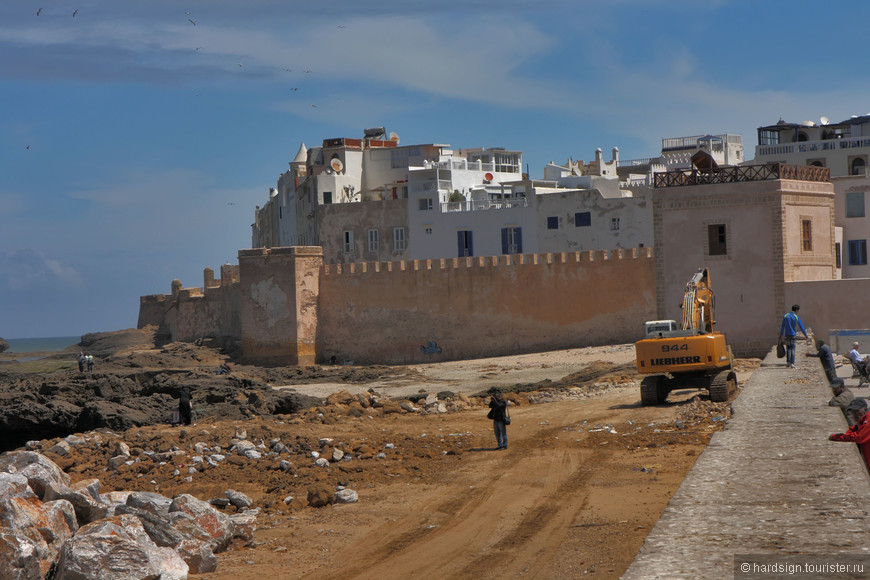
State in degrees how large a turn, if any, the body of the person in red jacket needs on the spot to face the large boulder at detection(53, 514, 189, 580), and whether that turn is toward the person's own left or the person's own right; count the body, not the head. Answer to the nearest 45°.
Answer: approximately 45° to the person's own left

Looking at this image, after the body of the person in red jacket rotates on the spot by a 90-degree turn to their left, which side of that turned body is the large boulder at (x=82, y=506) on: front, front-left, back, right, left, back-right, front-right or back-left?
right

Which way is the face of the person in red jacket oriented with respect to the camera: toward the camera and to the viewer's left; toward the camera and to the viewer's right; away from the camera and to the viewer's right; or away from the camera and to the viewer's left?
toward the camera and to the viewer's left

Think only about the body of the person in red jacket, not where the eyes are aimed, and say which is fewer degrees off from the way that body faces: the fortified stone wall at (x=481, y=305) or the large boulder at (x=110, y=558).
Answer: the large boulder

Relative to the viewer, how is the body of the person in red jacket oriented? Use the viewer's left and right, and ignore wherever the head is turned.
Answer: facing to the left of the viewer

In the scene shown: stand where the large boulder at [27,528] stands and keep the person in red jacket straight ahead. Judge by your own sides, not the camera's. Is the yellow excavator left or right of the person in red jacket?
left

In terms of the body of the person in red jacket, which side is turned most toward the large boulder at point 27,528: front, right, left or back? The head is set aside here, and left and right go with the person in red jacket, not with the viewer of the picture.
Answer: front

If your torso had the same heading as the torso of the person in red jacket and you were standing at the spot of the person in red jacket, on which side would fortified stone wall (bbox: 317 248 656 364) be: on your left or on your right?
on your right

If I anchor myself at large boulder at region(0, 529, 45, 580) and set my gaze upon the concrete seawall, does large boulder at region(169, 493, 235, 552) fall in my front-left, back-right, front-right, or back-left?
front-left

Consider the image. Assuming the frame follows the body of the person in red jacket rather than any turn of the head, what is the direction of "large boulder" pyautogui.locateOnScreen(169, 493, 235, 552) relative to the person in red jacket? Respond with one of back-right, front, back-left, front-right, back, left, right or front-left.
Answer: front

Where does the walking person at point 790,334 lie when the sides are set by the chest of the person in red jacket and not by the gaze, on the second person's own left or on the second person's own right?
on the second person's own right

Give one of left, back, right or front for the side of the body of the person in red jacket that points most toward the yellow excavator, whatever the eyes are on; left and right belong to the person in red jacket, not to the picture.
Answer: right

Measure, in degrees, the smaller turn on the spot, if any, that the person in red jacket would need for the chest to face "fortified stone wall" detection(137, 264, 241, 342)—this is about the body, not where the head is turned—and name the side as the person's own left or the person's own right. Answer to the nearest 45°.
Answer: approximately 45° to the person's own right

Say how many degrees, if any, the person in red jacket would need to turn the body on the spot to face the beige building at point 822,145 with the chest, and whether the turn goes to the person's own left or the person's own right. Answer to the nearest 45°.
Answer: approximately 90° to the person's own right

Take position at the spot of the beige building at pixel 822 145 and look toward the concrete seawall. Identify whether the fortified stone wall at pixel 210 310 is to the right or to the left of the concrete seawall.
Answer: right
